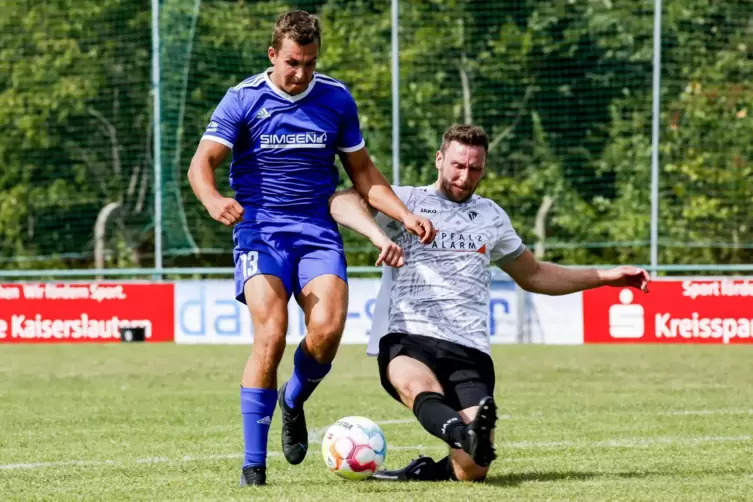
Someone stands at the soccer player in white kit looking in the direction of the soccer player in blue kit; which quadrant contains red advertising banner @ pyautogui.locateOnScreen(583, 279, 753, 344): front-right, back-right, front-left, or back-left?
back-right

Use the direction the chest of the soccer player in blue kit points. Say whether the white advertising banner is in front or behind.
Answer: behind

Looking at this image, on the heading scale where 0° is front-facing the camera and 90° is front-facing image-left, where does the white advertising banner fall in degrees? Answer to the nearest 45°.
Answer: approximately 0°

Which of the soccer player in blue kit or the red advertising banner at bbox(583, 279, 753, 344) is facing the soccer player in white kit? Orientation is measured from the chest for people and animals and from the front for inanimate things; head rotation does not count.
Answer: the red advertising banner

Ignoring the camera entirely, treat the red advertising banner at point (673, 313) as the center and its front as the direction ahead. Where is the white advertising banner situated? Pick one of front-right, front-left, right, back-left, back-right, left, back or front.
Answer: right

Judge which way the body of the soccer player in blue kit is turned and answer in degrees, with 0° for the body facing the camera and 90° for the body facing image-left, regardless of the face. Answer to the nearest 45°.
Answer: approximately 0°

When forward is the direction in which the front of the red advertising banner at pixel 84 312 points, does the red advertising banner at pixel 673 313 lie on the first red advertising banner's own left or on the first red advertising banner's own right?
on the first red advertising banner's own left

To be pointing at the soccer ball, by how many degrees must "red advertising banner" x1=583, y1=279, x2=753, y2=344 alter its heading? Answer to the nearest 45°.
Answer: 0° — it already faces it

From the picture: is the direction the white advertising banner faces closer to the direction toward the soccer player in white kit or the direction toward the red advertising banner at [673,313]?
the soccer player in white kit
